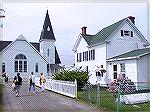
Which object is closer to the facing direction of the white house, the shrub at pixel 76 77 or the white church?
the shrub

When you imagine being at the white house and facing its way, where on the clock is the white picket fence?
The white picket fence is roughly at 11 o'clock from the white house.

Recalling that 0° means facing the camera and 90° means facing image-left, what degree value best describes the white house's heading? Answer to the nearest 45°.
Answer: approximately 45°

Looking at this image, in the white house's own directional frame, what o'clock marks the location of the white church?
The white church is roughly at 3 o'clock from the white house.
